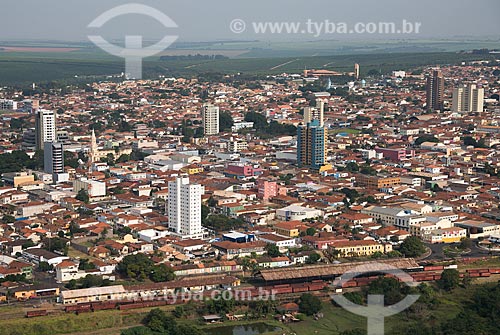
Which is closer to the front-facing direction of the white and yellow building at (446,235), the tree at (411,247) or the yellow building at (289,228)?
the tree

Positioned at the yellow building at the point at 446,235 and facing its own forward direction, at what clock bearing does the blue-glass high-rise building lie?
The blue-glass high-rise building is roughly at 5 o'clock from the yellow building.

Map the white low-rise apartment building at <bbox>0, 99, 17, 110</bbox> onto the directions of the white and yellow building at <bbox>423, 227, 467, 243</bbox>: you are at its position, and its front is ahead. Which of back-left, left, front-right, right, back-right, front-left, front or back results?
back-right

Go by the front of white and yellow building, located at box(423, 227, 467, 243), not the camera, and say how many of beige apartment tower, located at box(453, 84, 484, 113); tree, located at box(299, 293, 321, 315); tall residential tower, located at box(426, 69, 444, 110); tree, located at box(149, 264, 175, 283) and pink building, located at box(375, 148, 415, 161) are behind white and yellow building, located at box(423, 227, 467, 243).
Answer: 3

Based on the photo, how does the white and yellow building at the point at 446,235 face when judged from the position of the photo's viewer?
facing the viewer

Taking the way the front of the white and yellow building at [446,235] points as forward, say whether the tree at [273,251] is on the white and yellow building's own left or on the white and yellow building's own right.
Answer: on the white and yellow building's own right

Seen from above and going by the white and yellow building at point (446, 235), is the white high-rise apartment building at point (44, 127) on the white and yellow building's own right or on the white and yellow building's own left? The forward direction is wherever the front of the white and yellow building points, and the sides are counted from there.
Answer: on the white and yellow building's own right

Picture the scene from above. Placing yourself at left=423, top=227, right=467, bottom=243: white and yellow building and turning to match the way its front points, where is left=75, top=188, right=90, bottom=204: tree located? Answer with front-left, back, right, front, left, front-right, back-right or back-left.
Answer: right

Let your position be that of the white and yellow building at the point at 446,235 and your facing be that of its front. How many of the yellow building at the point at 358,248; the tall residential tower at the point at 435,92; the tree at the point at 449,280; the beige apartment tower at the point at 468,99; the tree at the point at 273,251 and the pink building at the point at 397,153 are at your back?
3

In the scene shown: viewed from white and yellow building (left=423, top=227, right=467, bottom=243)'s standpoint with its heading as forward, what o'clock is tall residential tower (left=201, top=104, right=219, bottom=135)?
The tall residential tower is roughly at 5 o'clock from the white and yellow building.

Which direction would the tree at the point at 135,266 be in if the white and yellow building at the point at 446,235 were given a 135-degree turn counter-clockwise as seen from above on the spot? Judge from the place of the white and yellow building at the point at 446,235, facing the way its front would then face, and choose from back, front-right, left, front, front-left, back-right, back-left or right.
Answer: back

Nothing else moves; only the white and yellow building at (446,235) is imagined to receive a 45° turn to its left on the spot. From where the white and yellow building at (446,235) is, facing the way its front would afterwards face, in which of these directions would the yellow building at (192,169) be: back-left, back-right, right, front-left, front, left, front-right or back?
back

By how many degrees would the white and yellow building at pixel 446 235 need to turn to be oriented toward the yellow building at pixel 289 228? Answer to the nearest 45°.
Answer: approximately 90° to its right

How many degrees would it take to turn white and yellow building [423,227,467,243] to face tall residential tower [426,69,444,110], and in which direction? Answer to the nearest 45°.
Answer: approximately 180°

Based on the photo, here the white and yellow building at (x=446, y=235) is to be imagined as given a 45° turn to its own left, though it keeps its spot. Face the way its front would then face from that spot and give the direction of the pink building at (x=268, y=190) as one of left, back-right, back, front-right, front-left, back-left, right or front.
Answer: back

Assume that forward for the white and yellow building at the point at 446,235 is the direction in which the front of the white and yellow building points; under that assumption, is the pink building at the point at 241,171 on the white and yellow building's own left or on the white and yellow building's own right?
on the white and yellow building's own right
